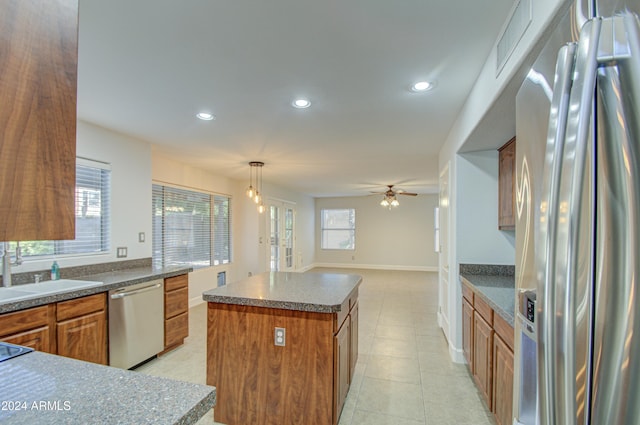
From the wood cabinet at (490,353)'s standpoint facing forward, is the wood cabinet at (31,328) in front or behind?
in front

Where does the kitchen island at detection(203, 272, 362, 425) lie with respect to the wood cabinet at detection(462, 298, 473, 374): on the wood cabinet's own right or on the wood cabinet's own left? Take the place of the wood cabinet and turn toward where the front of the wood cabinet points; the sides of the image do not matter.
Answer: on the wood cabinet's own left

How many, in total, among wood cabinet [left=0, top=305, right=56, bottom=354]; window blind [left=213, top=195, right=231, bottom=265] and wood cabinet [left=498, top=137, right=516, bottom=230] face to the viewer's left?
1

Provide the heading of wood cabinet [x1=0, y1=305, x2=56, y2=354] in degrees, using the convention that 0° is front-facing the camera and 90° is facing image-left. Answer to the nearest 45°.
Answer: approximately 315°

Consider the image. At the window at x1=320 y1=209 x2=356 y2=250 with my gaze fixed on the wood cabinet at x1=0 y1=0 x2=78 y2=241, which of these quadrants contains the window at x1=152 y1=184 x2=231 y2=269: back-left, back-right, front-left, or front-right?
front-right

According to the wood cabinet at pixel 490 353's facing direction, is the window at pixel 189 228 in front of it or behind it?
in front

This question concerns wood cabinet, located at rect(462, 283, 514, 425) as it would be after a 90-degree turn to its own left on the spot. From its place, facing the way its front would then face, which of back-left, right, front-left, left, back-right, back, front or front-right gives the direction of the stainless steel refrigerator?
front

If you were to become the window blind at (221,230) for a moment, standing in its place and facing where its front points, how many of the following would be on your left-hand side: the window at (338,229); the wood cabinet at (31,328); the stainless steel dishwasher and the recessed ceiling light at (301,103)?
1

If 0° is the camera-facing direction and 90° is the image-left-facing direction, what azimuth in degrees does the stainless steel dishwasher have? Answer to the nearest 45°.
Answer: approximately 315°

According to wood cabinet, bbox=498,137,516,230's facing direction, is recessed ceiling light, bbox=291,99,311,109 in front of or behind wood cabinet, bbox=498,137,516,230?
in front

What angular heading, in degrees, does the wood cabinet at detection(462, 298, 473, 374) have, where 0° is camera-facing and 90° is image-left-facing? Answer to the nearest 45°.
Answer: approximately 90°

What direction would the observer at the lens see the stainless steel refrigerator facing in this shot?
facing the viewer and to the left of the viewer

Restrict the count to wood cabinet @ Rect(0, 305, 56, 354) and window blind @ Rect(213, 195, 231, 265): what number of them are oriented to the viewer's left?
0
